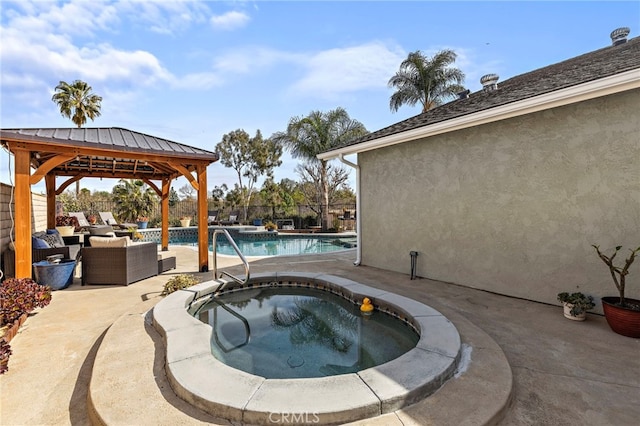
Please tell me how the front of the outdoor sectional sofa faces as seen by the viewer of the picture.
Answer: facing away from the viewer

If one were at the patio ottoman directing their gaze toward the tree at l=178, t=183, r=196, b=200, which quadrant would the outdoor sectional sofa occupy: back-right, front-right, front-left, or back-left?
back-left

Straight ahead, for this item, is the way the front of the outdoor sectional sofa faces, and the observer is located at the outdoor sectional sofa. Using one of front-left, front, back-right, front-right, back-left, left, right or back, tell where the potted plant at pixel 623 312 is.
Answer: back-right

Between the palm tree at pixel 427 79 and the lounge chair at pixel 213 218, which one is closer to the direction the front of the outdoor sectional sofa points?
the lounge chair
